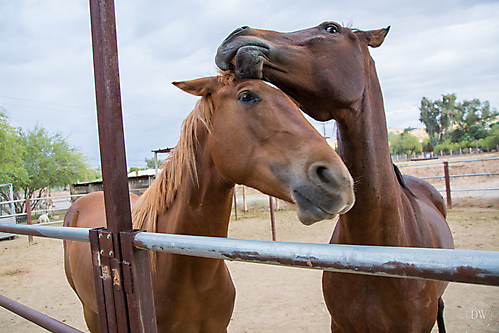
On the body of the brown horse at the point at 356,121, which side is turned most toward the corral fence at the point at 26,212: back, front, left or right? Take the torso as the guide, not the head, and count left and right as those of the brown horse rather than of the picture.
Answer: right

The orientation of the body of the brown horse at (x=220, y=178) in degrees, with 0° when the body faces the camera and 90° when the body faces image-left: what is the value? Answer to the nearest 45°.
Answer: approximately 315°

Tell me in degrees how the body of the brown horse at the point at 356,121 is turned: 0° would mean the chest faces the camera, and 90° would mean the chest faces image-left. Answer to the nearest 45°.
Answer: approximately 45°

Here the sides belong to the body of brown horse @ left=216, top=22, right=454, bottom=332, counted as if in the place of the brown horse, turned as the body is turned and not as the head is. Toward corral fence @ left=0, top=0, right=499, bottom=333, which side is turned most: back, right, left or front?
front

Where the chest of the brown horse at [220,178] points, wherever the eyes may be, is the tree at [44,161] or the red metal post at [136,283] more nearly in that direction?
the red metal post

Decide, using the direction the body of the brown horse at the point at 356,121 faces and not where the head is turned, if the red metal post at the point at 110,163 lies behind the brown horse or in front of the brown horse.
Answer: in front
